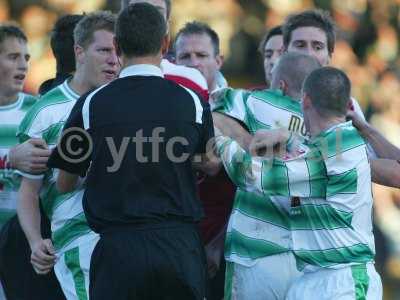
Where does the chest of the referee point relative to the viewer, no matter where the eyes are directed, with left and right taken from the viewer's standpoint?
facing away from the viewer

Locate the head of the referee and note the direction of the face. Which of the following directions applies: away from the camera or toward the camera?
away from the camera
